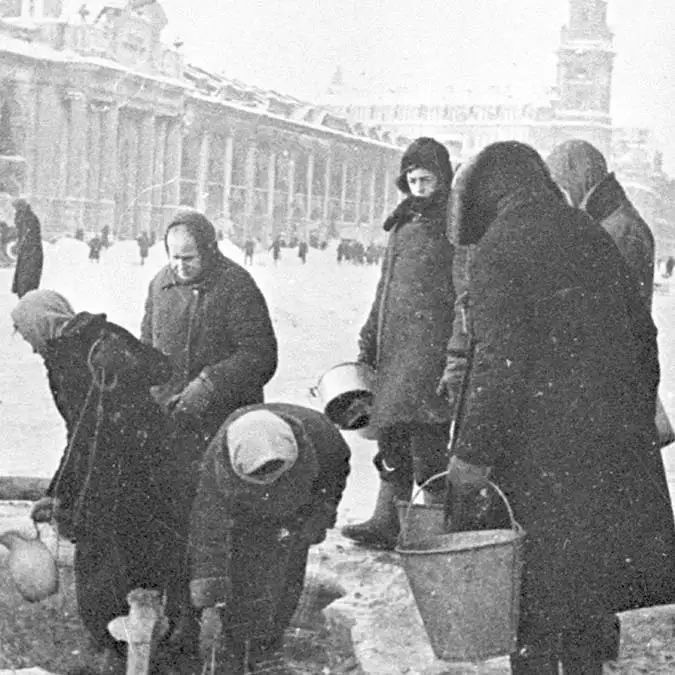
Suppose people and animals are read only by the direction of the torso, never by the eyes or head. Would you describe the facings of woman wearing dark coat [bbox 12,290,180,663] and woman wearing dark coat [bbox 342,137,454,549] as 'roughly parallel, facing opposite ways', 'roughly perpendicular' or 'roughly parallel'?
roughly perpendicular

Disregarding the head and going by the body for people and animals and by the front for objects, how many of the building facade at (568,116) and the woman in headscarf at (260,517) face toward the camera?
2

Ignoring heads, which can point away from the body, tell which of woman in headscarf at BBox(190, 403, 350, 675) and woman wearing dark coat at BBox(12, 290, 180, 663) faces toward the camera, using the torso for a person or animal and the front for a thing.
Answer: the woman in headscarf

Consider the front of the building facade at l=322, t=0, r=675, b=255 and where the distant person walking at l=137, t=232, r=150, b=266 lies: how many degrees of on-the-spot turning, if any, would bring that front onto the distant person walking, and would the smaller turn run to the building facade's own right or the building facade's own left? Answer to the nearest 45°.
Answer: approximately 45° to the building facade's own right

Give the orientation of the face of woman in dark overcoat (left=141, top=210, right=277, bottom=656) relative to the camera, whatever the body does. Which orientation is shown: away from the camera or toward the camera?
toward the camera

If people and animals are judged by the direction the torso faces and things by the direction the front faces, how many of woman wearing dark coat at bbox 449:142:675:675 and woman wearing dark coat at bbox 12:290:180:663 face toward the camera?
0

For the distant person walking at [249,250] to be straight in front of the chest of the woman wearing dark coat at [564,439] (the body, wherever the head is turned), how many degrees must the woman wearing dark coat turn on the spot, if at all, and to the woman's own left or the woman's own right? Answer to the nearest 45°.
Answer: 0° — they already face them

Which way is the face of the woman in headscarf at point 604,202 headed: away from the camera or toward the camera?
away from the camera

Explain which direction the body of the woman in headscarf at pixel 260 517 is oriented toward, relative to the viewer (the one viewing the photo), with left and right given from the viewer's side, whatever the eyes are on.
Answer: facing the viewer

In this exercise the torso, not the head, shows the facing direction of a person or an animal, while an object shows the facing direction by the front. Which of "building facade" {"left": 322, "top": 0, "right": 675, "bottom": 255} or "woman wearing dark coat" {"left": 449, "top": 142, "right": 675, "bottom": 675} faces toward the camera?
the building facade

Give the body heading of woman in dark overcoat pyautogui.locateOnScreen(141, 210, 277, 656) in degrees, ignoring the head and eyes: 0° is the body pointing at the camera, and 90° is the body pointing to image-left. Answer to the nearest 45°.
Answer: approximately 45°

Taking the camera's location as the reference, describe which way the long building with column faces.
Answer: facing the viewer and to the right of the viewer

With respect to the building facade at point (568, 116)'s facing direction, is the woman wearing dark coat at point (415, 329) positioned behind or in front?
in front

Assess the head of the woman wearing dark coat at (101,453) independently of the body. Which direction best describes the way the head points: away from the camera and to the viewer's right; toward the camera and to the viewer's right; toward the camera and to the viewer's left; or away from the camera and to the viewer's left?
away from the camera and to the viewer's left

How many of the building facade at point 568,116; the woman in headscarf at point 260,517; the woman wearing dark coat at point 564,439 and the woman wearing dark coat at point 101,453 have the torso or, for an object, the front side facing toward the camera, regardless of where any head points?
2

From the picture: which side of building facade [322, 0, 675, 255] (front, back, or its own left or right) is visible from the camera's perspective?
front
